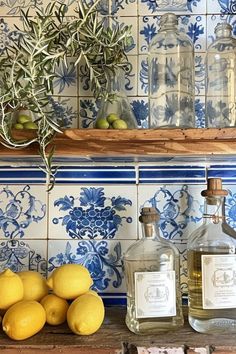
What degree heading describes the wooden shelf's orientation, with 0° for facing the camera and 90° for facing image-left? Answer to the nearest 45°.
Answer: approximately 0°
